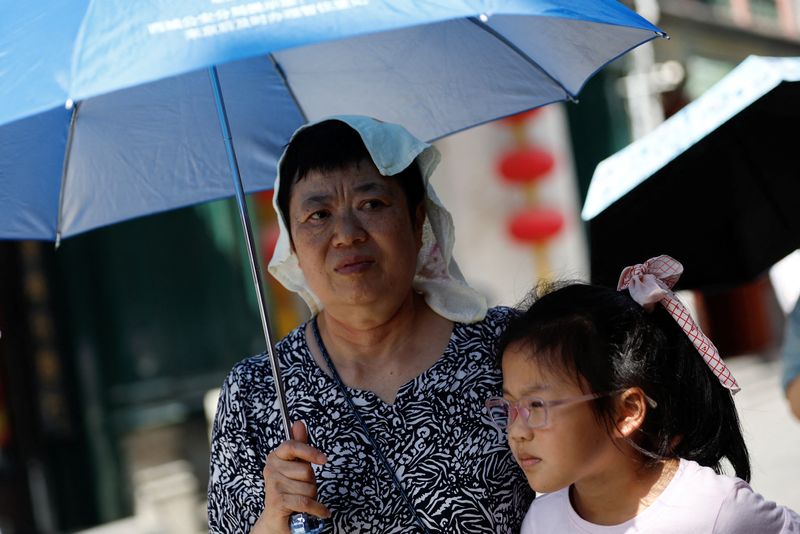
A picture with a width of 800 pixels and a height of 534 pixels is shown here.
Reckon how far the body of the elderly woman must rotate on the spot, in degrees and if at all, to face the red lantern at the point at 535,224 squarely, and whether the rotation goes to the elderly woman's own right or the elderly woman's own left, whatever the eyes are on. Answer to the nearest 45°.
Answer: approximately 180°

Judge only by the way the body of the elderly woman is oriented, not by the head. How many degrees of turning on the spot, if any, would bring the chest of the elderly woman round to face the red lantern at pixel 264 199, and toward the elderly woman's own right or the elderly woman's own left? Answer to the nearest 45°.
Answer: approximately 180°

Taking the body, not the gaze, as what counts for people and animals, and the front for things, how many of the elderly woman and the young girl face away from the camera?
0

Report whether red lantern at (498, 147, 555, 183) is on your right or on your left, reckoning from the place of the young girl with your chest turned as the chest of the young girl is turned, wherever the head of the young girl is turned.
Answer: on your right

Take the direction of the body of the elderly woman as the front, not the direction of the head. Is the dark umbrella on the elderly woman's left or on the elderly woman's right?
on the elderly woman's left

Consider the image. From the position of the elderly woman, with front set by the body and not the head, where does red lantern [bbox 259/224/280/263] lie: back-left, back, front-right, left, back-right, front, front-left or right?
back

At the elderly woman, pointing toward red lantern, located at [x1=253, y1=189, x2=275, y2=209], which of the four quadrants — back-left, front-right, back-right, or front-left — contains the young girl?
back-right

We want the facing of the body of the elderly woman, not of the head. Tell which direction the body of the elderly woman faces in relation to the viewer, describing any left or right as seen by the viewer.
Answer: facing the viewer

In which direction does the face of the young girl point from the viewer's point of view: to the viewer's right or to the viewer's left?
to the viewer's left

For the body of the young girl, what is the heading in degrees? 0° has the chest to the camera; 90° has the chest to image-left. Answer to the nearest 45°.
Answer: approximately 45°
